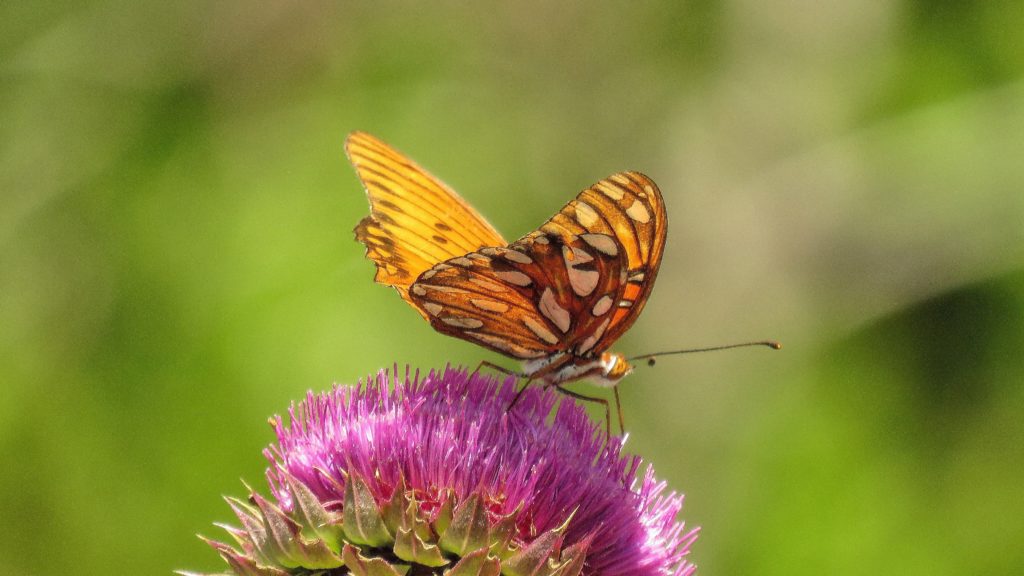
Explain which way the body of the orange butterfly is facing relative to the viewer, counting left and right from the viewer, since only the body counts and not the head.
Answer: facing to the right of the viewer
